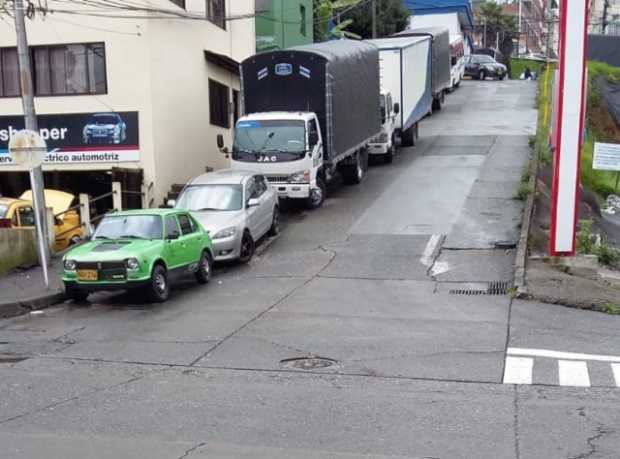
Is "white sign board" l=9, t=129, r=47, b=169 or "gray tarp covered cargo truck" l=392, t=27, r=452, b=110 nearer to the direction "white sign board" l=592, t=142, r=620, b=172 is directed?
the white sign board

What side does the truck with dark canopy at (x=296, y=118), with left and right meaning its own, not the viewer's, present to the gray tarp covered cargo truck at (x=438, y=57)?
back

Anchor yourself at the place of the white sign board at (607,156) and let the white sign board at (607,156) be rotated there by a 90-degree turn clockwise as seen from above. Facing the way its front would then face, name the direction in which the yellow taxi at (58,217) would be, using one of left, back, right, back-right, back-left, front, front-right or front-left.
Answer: front-left

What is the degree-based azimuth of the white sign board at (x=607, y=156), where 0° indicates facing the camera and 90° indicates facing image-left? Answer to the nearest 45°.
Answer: approximately 0°

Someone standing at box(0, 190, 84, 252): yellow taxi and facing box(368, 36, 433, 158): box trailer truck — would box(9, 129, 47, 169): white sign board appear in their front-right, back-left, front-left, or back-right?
back-right

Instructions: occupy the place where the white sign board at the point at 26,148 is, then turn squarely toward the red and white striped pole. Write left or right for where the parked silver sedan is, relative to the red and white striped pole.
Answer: left

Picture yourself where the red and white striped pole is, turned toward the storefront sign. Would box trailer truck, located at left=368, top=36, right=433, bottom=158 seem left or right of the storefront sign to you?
right

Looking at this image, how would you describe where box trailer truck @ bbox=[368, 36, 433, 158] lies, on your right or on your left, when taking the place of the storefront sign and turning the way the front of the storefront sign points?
on your left

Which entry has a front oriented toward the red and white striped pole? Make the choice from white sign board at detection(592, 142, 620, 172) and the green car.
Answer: the white sign board

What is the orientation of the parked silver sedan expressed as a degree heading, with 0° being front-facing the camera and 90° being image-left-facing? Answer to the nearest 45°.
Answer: approximately 45°

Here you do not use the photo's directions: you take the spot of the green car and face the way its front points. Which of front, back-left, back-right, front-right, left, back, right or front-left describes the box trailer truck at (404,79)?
back

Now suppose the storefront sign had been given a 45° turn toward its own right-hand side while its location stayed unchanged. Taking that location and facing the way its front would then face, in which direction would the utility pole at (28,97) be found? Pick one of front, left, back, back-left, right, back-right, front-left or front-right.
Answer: front-left

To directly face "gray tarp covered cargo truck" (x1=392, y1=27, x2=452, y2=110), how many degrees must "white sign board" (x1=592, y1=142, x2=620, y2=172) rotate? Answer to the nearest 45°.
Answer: approximately 135° to its right

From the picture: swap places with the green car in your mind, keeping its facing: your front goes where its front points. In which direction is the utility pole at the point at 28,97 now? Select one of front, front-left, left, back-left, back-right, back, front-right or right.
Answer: right

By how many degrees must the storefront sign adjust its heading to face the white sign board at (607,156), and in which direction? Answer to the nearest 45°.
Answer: approximately 90° to its left

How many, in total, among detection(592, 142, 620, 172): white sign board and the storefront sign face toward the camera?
2

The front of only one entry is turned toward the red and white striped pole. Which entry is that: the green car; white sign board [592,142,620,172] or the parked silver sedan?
the white sign board
